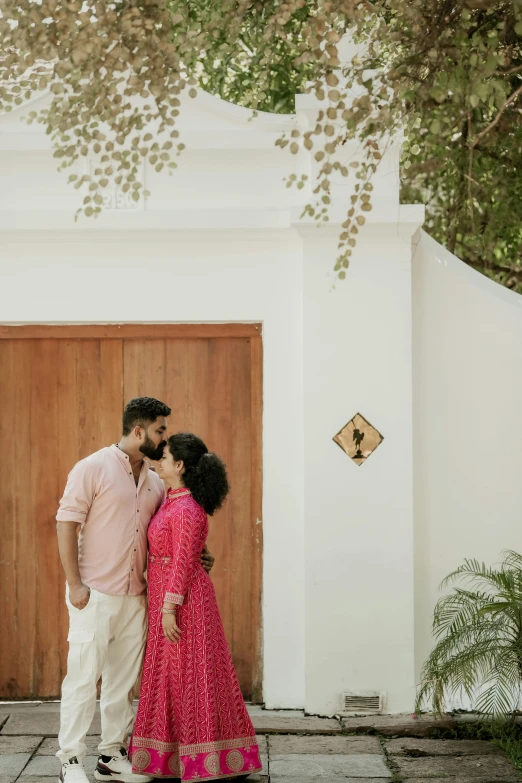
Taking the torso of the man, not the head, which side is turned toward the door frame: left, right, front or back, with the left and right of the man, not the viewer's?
left

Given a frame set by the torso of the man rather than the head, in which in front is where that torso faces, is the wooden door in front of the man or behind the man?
behind

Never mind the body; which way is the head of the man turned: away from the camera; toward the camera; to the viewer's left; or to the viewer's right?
to the viewer's right

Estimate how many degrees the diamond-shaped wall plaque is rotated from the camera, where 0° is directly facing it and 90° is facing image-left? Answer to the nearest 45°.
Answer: approximately 0°

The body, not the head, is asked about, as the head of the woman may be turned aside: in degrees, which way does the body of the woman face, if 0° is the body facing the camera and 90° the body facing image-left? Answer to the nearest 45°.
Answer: approximately 90°

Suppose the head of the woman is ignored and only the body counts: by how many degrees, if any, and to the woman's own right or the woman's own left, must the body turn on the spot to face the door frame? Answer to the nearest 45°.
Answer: approximately 90° to the woman's own right

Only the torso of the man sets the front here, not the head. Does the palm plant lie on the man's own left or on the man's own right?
on the man's own left

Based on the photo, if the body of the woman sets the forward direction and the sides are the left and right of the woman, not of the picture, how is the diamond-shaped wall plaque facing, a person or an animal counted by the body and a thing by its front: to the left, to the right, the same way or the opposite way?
to the left

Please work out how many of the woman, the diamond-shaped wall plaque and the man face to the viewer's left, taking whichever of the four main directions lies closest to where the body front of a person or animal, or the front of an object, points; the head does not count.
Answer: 1

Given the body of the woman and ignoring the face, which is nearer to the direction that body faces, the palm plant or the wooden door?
the wooden door

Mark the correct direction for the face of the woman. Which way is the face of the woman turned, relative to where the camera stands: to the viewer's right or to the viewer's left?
to the viewer's left

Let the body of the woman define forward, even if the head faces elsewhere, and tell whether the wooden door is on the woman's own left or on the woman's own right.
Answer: on the woman's own right

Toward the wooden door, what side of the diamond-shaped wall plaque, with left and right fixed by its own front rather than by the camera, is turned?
right
